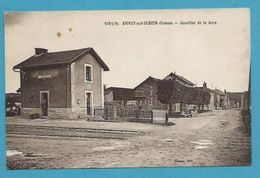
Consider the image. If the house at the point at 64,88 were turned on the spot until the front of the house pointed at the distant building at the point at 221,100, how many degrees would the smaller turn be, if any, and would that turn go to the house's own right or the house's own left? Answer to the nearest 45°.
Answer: approximately 135° to the house's own left

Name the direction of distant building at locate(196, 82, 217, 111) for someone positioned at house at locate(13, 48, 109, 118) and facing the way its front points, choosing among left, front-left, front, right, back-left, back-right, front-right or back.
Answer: back-left
